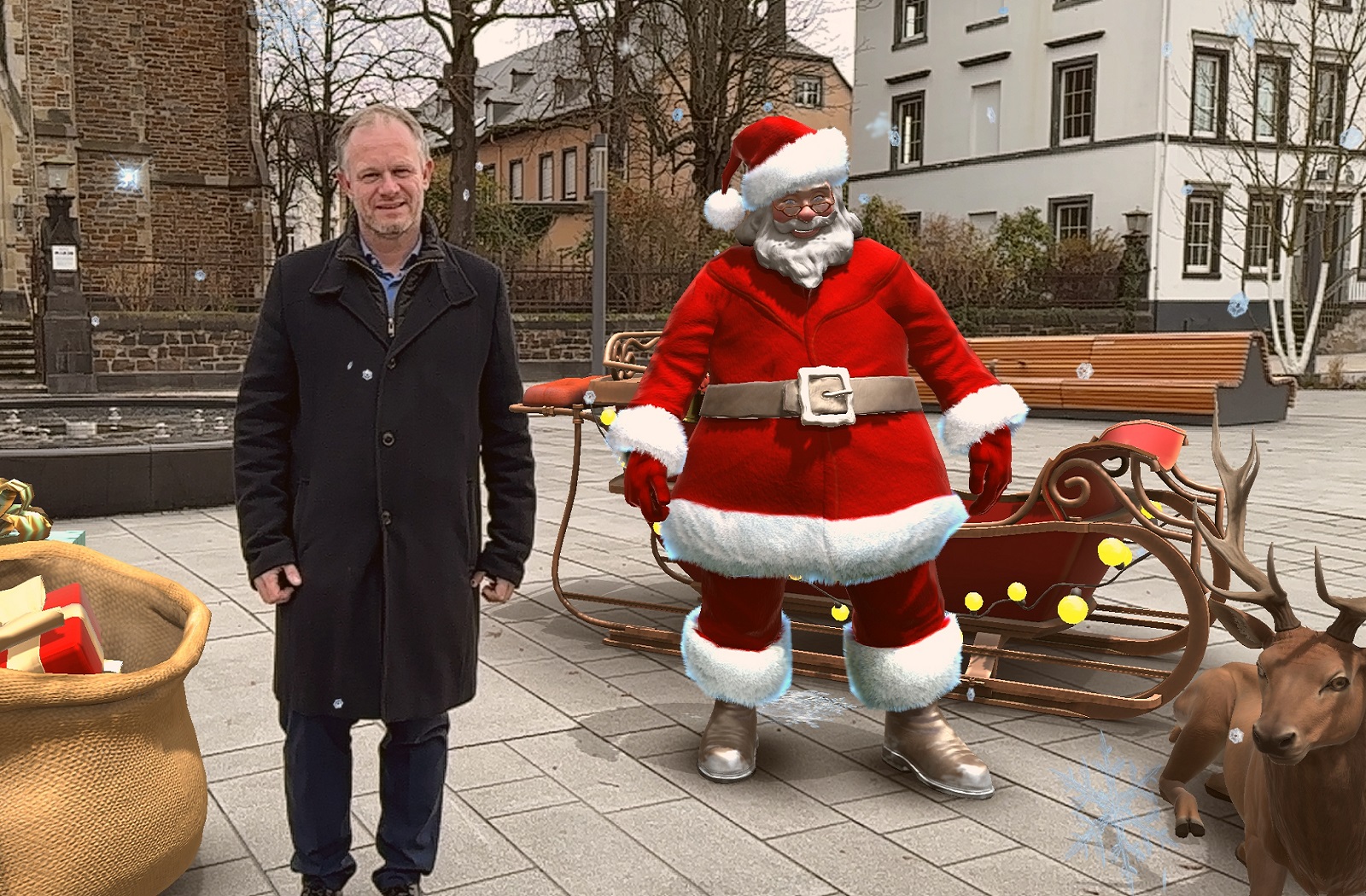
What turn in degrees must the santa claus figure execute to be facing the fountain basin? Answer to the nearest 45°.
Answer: approximately 135° to its right

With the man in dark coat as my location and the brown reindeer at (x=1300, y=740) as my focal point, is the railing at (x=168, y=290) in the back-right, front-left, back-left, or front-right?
back-left

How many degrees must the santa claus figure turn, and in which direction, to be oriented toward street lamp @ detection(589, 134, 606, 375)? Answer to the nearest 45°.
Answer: approximately 180°

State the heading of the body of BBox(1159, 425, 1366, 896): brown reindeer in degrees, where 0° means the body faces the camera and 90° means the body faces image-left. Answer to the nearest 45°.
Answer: approximately 315°

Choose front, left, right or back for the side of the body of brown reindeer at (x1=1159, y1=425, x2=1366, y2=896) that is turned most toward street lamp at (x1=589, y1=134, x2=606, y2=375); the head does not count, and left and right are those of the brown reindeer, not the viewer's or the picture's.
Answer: back

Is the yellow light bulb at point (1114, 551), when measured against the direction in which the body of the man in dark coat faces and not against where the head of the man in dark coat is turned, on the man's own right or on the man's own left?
on the man's own left

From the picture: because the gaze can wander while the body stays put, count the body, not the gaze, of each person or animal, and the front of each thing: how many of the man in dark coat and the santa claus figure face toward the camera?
2

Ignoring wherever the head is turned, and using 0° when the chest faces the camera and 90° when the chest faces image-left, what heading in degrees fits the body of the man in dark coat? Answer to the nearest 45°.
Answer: approximately 0°
